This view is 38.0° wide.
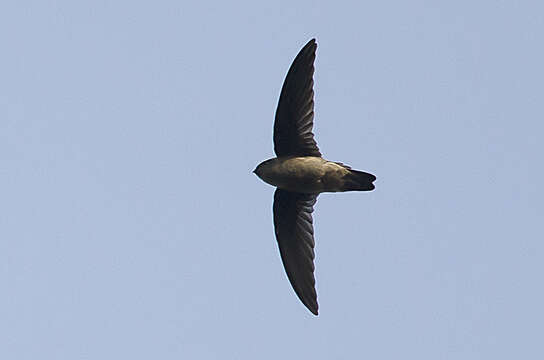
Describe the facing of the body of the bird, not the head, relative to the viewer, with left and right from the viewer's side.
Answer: facing to the left of the viewer
